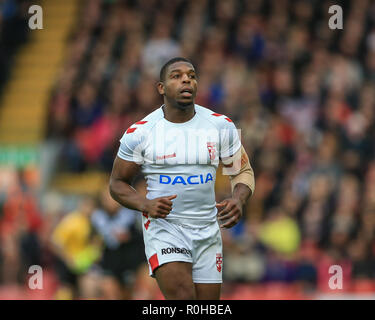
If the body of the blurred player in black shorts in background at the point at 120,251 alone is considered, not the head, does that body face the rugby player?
yes

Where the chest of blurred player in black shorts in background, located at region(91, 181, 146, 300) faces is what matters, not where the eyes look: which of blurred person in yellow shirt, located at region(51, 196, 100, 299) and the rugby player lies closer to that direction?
the rugby player

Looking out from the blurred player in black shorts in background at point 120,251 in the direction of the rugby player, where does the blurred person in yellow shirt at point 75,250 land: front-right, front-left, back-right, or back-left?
back-right

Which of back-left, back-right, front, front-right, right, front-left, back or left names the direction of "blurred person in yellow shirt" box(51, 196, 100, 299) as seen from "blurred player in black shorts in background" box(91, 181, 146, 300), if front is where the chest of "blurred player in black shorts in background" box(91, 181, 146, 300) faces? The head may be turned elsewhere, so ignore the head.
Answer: back-right

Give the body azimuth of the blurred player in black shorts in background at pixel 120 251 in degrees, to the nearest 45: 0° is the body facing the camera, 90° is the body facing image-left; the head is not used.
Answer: approximately 0°
